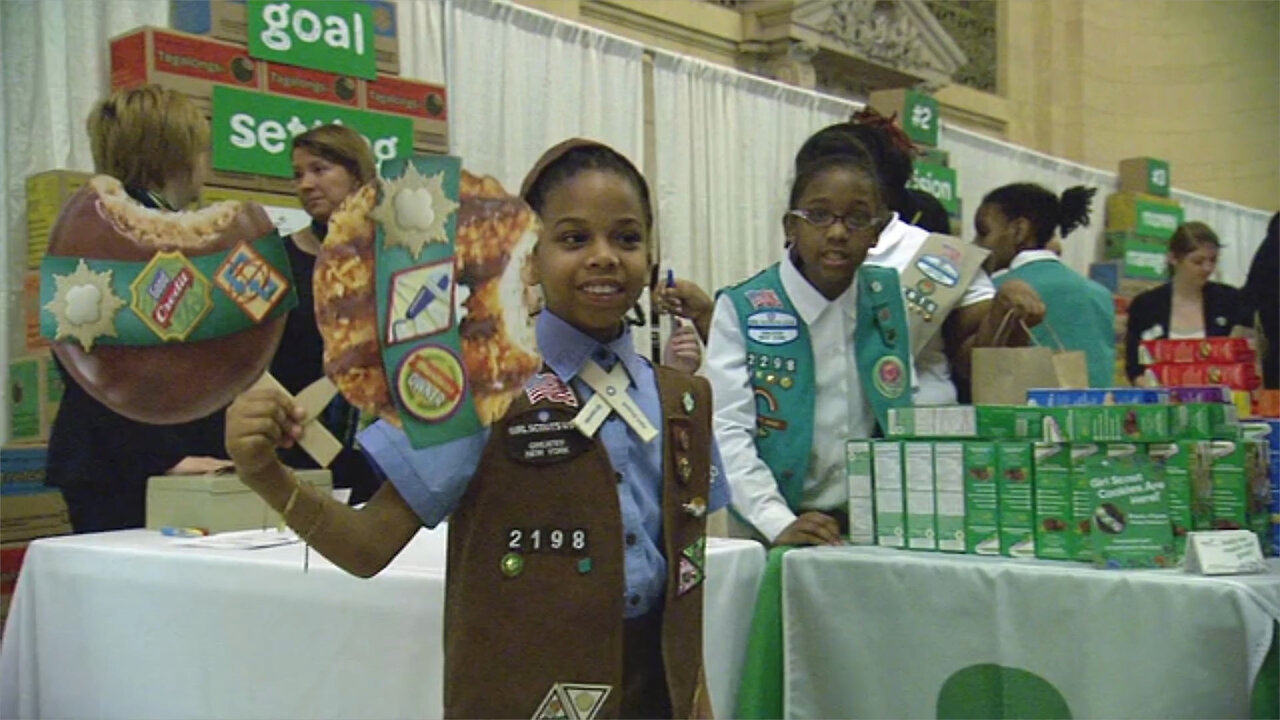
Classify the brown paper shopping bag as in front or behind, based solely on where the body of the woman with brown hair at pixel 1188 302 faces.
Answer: in front

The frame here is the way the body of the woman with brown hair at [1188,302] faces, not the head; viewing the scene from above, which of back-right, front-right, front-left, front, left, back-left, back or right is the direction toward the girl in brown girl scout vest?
front

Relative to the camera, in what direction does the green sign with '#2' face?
facing the viewer and to the left of the viewer

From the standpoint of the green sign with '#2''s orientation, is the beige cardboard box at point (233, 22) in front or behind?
in front

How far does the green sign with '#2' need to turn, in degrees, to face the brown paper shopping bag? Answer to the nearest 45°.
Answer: approximately 45° to its left

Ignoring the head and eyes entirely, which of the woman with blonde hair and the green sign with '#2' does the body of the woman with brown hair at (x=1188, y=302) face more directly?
the woman with blonde hair

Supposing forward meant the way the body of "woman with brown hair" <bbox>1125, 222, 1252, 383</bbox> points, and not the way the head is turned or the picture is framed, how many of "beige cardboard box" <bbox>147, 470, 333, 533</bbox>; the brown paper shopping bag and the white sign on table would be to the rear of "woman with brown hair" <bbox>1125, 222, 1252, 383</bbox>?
0

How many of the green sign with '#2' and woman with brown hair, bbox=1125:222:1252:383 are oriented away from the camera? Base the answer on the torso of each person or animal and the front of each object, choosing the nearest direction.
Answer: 0

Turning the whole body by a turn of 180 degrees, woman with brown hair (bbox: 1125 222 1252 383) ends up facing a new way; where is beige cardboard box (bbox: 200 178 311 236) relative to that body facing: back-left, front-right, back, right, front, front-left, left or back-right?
back-left

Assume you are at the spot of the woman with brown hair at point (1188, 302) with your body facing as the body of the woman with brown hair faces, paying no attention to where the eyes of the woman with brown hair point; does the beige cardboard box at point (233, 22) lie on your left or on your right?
on your right

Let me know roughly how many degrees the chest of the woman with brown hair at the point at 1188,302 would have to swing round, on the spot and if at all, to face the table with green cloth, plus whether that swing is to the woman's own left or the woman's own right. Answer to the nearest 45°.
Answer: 0° — they already face it

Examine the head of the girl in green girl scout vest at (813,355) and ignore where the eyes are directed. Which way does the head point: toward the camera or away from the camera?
toward the camera

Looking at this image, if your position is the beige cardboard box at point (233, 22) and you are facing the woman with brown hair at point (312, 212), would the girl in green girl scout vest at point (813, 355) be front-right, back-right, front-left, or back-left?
front-left

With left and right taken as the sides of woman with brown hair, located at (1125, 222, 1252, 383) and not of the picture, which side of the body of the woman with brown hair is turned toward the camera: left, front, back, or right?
front

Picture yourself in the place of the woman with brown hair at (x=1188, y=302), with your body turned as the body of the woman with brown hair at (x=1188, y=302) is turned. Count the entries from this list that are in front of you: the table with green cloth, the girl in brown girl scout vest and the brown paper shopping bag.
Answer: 3
